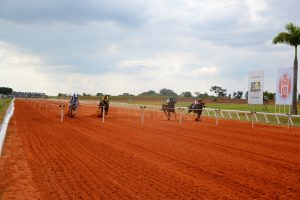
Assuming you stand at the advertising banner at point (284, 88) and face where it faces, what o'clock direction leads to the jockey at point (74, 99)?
The jockey is roughly at 2 o'clock from the advertising banner.

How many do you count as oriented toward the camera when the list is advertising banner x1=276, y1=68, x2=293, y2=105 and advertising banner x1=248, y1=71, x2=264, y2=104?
2

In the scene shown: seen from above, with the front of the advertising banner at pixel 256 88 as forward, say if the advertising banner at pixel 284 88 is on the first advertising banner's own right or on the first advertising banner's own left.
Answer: on the first advertising banner's own left

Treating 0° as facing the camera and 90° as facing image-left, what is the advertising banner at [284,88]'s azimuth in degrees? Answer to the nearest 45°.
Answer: approximately 0°

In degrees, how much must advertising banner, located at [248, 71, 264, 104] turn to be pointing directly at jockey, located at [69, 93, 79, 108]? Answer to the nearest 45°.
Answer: approximately 45° to its right
